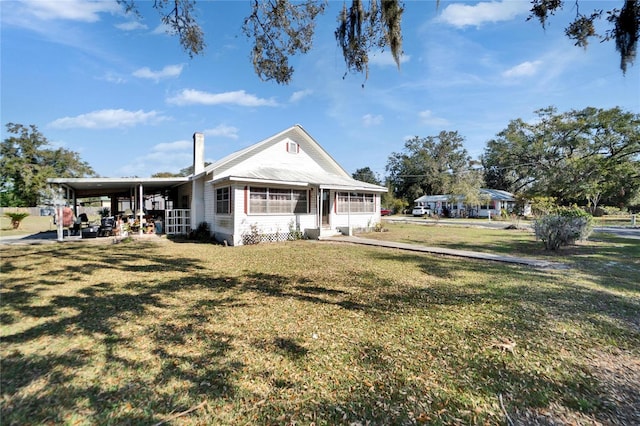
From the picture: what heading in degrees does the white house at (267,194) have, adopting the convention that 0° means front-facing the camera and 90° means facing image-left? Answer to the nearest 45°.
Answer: approximately 315°

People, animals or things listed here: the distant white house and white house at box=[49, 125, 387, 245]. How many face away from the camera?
0

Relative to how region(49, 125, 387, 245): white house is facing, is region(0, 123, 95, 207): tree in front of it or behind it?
behind

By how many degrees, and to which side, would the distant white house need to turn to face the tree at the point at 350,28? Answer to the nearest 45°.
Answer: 0° — it already faces it

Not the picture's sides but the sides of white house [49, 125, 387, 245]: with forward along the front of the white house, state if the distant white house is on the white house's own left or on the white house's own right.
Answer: on the white house's own left
